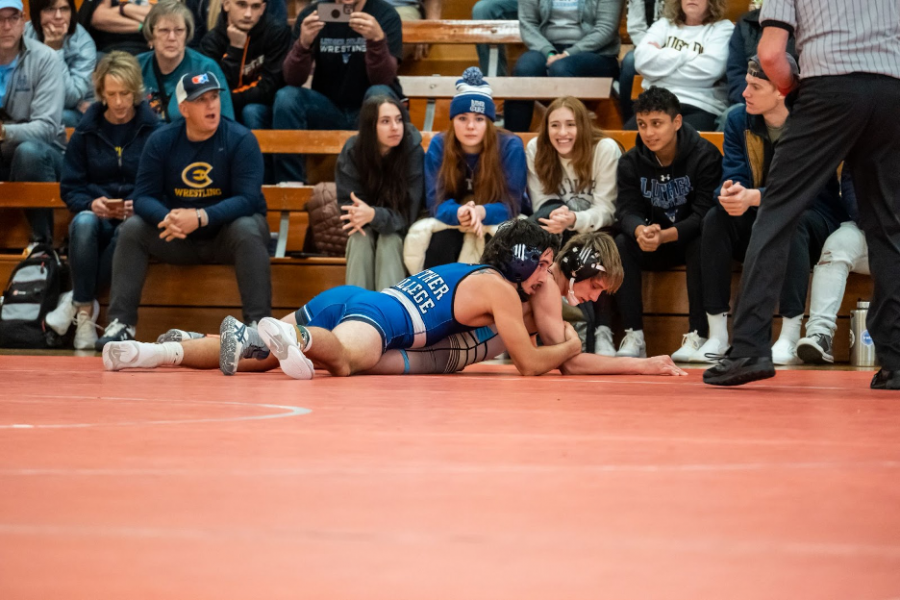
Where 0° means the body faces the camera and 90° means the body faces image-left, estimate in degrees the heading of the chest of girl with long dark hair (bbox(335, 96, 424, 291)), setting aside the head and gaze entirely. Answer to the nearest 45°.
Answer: approximately 0°

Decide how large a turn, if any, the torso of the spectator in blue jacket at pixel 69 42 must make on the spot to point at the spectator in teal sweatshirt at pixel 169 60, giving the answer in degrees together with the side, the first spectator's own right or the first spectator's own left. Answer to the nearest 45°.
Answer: approximately 45° to the first spectator's own left

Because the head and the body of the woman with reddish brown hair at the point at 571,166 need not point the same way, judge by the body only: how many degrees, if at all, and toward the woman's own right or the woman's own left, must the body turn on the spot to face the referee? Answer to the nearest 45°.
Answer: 0° — they already face them

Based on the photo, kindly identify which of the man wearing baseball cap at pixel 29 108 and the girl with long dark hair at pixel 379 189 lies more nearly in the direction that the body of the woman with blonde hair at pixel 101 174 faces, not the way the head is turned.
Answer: the girl with long dark hair

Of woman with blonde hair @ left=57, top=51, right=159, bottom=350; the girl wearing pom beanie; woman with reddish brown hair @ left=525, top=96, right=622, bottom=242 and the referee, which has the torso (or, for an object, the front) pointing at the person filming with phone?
the referee
